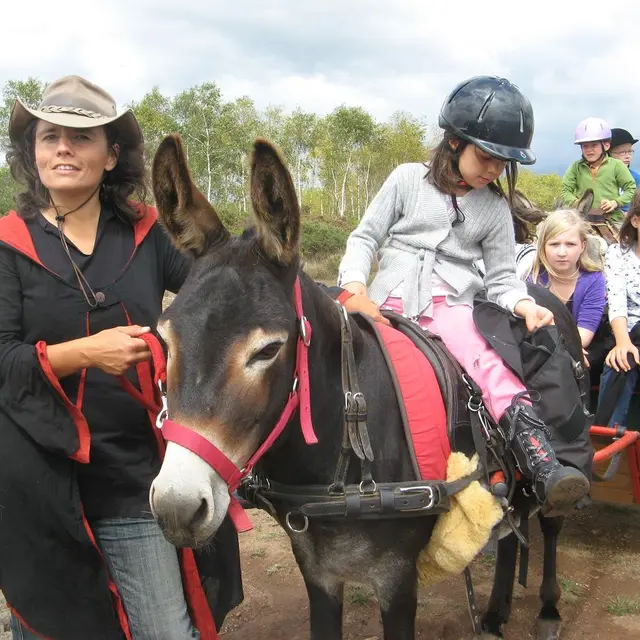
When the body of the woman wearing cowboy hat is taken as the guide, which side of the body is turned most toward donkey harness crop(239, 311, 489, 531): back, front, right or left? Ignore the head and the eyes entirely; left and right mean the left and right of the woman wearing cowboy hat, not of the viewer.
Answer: left

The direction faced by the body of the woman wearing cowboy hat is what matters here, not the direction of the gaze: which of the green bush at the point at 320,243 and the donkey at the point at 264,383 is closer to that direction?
the donkey

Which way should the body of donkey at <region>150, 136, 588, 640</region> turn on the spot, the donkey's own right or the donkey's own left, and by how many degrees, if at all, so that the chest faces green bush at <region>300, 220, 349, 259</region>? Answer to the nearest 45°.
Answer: approximately 135° to the donkey's own right
